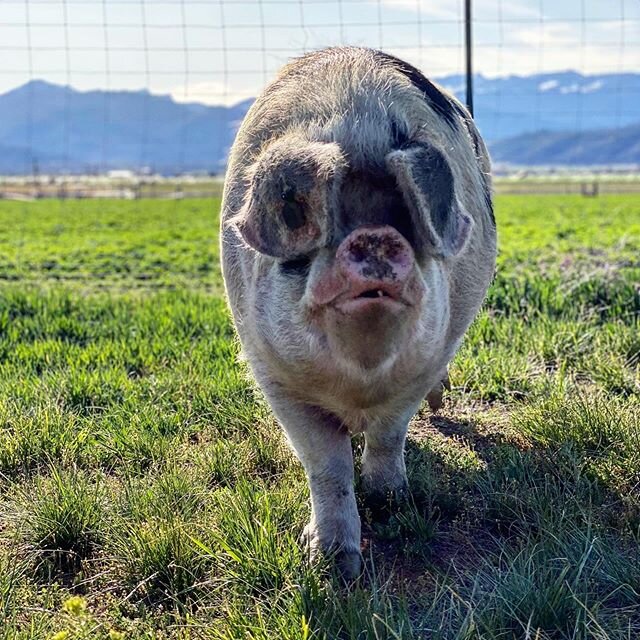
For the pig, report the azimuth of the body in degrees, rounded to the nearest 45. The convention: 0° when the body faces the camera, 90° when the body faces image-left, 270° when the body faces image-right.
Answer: approximately 0°
